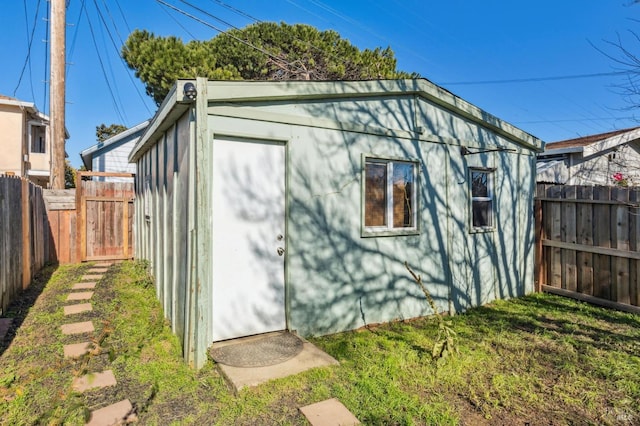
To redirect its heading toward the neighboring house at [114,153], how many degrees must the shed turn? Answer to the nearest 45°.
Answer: approximately 180°

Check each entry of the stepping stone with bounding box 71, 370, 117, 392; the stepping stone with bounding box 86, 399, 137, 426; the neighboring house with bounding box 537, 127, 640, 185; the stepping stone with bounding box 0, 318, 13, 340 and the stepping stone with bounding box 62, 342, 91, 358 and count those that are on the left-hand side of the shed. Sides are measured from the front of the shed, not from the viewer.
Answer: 1

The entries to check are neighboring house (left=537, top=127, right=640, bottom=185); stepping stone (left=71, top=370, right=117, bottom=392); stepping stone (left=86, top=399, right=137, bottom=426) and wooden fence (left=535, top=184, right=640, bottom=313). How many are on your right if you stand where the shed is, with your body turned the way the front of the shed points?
2

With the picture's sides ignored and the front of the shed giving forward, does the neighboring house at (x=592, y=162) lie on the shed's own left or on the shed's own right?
on the shed's own left

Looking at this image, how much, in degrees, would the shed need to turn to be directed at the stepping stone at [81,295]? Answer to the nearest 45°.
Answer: approximately 135° to its right

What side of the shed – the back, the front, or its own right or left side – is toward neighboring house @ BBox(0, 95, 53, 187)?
back

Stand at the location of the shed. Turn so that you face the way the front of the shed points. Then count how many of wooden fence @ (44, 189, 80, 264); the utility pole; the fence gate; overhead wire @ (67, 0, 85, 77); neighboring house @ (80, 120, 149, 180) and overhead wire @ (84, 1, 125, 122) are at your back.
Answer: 6

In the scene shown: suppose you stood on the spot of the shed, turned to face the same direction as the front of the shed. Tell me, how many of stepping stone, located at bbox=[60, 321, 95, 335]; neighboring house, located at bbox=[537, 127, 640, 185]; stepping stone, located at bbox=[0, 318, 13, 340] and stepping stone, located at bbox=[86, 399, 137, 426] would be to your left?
1

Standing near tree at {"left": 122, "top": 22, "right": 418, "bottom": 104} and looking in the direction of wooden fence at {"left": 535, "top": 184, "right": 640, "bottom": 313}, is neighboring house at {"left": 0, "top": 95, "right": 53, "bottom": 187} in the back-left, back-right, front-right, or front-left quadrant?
back-right

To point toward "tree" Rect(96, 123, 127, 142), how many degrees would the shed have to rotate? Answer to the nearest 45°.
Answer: approximately 180°

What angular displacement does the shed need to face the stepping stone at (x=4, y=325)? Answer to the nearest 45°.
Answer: approximately 135° to its right

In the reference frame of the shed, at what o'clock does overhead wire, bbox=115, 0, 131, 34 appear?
The overhead wire is roughly at 6 o'clock from the shed.

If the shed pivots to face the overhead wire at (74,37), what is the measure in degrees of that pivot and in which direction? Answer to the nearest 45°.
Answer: approximately 180°
